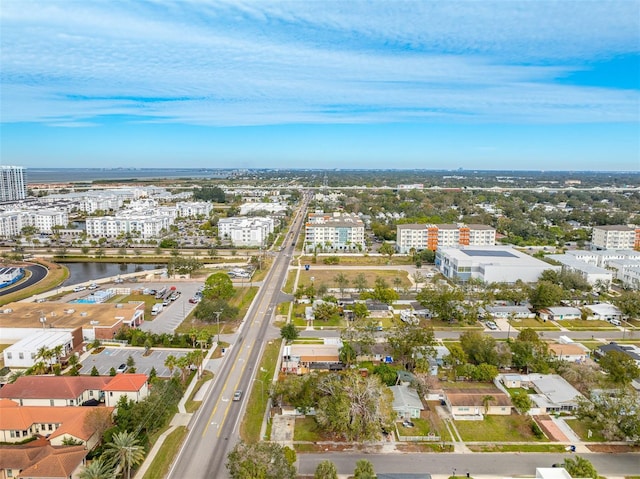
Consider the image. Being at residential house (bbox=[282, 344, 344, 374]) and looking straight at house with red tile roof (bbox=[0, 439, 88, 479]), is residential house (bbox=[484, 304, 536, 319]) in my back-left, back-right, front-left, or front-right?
back-left

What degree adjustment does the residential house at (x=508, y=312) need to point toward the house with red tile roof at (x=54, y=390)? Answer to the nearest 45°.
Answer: approximately 45° to its right

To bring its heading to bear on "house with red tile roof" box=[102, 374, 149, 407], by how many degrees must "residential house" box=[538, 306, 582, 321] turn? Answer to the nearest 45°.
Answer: approximately 45° to its right

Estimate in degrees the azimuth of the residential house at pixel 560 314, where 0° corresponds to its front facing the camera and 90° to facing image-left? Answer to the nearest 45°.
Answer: approximately 0°

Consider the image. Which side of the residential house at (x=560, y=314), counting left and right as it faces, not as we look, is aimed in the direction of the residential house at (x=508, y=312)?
right

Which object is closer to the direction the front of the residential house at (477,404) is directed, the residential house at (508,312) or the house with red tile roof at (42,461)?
the house with red tile roof

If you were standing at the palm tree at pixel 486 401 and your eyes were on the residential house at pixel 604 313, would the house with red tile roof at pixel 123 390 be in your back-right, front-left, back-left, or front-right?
back-left

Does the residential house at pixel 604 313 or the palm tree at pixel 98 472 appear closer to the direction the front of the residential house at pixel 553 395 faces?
the palm tree
